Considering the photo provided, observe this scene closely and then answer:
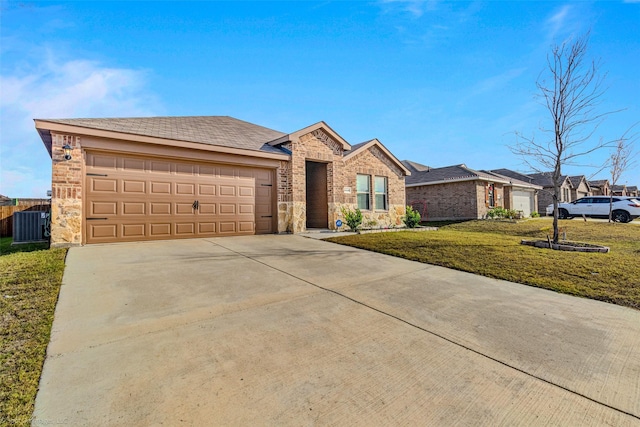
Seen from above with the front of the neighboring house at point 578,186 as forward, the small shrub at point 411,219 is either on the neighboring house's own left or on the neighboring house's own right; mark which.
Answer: on the neighboring house's own right

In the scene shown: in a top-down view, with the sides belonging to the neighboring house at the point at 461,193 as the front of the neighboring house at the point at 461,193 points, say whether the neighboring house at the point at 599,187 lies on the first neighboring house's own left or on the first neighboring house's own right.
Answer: on the first neighboring house's own left

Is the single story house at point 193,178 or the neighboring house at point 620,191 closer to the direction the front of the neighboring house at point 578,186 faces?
the single story house

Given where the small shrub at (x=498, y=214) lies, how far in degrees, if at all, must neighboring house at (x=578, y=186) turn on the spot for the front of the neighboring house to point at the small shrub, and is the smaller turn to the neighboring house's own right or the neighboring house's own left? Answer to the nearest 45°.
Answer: approximately 45° to the neighboring house's own right

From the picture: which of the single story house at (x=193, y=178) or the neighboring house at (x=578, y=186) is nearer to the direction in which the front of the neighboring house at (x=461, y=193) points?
the single story house

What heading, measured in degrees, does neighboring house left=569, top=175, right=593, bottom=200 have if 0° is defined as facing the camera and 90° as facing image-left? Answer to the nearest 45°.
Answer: approximately 315°

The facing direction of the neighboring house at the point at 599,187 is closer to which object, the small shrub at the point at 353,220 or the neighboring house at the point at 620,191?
the small shrub

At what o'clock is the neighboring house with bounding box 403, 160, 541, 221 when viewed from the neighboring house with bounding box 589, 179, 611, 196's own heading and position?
the neighboring house with bounding box 403, 160, 541, 221 is roughly at 2 o'clock from the neighboring house with bounding box 589, 179, 611, 196.

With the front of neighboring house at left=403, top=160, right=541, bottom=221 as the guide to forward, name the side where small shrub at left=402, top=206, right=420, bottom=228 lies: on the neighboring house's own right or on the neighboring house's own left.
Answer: on the neighboring house's own right

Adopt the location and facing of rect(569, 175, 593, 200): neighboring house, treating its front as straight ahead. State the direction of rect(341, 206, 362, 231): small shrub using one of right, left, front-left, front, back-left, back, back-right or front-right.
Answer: front-right

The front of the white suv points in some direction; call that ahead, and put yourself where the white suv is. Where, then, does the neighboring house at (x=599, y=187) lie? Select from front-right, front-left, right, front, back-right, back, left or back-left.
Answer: right

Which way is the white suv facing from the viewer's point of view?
to the viewer's left

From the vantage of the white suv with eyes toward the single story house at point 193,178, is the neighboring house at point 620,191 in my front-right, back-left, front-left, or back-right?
back-right
